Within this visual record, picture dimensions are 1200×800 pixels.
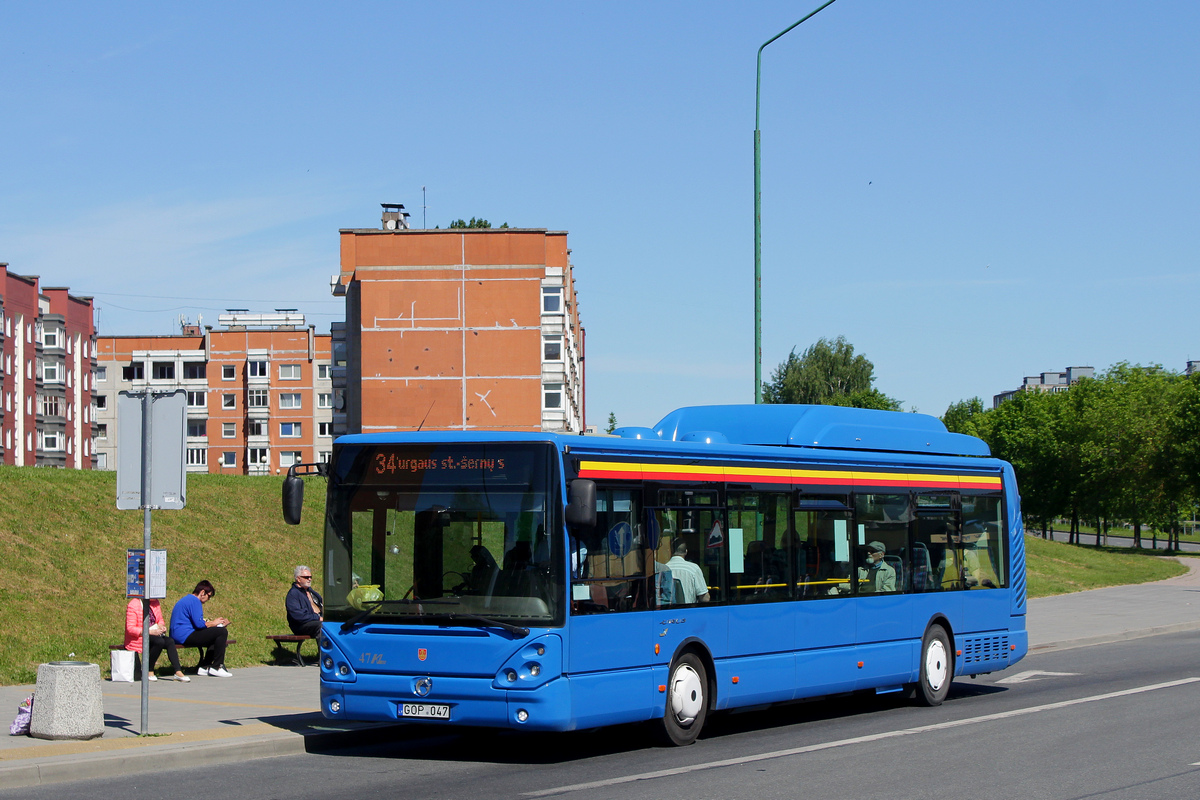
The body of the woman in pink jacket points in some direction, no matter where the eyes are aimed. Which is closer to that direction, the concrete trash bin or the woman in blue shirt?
the concrete trash bin

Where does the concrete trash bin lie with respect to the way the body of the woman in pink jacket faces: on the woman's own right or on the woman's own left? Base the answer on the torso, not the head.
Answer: on the woman's own right

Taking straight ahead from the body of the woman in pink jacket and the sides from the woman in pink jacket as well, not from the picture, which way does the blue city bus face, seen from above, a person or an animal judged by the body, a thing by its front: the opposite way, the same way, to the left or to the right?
to the right

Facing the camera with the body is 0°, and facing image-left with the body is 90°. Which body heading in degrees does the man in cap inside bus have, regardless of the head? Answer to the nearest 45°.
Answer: approximately 45°

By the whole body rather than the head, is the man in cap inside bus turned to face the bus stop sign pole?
yes

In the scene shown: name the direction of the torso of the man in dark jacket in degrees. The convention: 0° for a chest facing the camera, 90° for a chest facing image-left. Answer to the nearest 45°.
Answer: approximately 315°

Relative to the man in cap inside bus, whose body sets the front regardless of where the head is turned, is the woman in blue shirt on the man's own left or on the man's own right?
on the man's own right
